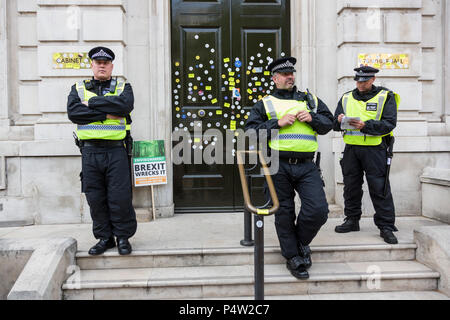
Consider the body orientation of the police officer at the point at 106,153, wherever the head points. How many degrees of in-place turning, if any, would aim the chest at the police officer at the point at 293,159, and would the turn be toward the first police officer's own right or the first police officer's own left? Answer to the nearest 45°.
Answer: approximately 45° to the first police officer's own left

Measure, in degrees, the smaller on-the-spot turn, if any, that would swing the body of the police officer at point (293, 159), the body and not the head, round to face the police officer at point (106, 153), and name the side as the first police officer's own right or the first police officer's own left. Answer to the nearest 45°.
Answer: approximately 90° to the first police officer's own right

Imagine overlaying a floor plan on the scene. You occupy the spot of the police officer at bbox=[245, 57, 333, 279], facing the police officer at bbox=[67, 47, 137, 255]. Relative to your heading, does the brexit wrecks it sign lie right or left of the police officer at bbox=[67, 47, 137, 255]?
right
